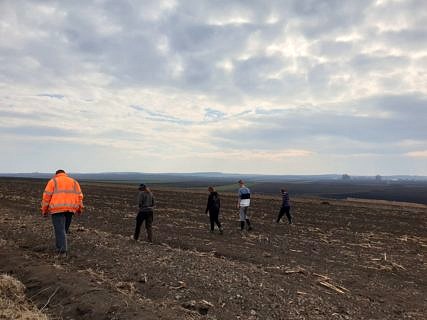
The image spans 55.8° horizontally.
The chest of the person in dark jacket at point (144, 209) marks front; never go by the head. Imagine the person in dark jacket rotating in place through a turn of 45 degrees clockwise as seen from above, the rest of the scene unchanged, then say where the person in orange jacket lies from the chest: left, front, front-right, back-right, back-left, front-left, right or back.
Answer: back-left

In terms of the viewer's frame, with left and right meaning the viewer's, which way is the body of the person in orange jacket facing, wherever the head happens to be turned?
facing away from the viewer

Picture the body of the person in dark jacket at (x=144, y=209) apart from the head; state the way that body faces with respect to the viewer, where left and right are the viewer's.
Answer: facing away from the viewer and to the left of the viewer
